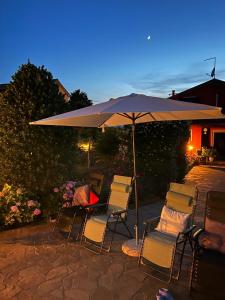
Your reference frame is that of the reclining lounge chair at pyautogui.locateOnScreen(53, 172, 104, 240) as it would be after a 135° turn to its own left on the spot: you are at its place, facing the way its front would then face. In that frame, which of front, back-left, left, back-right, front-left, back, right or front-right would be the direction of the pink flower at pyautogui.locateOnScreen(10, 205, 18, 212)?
back

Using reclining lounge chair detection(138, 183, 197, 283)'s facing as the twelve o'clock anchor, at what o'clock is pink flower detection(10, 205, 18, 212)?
The pink flower is roughly at 2 o'clock from the reclining lounge chair.

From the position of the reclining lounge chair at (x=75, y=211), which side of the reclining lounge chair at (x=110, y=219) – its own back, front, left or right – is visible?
right

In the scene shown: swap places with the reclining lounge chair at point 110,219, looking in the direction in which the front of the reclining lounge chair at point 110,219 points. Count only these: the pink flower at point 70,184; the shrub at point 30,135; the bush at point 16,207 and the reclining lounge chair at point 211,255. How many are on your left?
1

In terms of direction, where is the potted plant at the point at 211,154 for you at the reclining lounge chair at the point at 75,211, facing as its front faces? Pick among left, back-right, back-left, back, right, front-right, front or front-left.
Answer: back

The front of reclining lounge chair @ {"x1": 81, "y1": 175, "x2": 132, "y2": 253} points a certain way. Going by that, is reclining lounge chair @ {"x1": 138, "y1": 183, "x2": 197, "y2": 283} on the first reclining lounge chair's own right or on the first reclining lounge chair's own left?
on the first reclining lounge chair's own left

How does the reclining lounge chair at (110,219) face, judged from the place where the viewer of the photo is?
facing the viewer and to the left of the viewer

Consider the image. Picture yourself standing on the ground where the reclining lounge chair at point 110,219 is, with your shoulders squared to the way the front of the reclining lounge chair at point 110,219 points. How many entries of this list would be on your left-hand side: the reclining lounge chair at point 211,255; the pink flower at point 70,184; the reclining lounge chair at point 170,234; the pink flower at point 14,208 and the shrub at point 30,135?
2

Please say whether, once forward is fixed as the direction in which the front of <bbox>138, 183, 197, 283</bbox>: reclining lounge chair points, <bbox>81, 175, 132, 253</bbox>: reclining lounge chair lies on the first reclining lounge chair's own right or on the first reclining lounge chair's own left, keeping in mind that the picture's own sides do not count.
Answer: on the first reclining lounge chair's own right

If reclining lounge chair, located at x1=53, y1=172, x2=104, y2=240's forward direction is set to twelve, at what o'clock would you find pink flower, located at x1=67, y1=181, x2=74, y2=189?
The pink flower is roughly at 4 o'clock from the reclining lounge chair.

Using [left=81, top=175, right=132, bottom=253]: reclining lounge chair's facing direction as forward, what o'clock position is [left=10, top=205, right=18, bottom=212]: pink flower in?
The pink flower is roughly at 2 o'clock from the reclining lounge chair.

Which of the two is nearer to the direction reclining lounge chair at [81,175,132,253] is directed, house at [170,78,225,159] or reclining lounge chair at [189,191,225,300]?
the reclining lounge chair

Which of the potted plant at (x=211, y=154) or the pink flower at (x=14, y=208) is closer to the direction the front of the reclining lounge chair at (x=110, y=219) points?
the pink flower

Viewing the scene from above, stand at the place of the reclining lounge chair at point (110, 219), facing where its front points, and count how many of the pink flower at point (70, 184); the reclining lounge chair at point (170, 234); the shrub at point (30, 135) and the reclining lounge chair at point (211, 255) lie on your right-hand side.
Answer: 2

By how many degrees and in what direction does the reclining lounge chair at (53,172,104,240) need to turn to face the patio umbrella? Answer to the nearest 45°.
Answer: approximately 90° to its left
